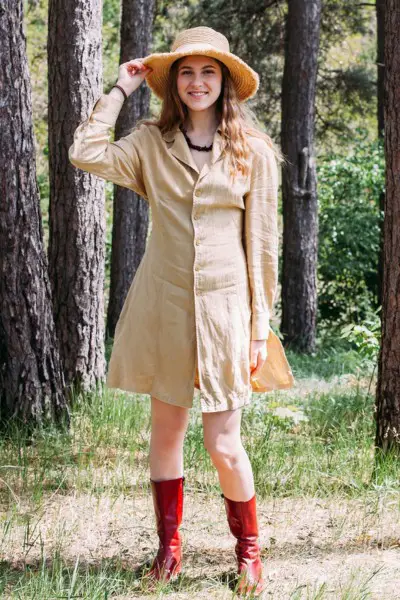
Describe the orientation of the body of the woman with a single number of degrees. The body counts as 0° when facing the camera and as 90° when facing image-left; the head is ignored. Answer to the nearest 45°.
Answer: approximately 0°

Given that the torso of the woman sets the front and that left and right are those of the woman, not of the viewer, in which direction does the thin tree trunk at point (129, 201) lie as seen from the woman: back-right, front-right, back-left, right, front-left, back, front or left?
back

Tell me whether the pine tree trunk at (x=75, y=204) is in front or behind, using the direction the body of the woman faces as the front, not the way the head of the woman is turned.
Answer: behind

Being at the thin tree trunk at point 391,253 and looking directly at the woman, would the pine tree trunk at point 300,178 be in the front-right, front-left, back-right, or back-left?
back-right

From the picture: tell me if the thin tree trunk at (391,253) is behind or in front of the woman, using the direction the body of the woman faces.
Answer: behind

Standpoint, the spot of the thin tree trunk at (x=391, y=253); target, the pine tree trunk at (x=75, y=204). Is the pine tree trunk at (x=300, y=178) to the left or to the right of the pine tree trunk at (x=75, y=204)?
right

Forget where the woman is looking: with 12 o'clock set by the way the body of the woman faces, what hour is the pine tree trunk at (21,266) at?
The pine tree trunk is roughly at 5 o'clock from the woman.

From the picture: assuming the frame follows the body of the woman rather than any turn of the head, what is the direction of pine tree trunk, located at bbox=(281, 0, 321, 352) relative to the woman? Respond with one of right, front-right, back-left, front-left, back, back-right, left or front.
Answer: back
